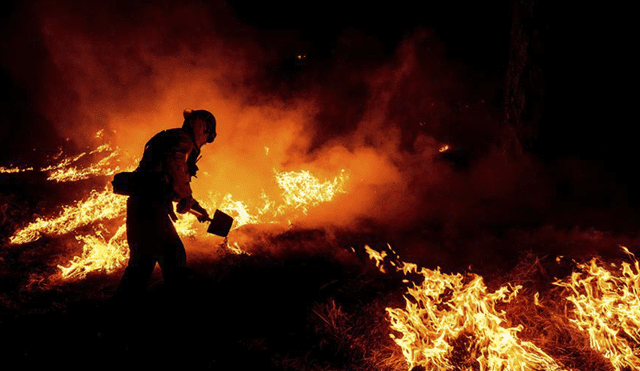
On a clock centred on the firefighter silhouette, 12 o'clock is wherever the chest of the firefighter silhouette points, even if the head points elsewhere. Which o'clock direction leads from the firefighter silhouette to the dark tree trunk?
The dark tree trunk is roughly at 10 o'clock from the firefighter silhouette.

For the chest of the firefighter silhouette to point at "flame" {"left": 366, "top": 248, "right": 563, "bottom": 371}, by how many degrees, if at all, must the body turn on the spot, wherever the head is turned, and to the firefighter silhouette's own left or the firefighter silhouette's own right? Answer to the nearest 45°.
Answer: approximately 45° to the firefighter silhouette's own right

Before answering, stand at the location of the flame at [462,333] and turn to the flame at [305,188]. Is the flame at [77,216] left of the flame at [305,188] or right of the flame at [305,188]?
left

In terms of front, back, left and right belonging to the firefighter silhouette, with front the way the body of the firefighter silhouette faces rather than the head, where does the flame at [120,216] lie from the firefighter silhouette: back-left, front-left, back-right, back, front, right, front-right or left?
left

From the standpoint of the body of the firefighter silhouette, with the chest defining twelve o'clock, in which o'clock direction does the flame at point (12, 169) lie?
The flame is roughly at 8 o'clock from the firefighter silhouette.

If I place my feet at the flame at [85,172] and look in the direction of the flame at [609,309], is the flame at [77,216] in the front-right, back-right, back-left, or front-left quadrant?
front-right

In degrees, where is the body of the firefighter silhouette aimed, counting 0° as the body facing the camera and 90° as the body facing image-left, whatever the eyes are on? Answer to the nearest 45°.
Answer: approximately 270°

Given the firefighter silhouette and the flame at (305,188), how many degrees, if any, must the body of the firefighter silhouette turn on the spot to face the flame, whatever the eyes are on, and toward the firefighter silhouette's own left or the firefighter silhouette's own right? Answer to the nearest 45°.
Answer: approximately 45° to the firefighter silhouette's own left

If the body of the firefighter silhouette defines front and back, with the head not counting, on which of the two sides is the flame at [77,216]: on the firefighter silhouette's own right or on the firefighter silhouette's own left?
on the firefighter silhouette's own left

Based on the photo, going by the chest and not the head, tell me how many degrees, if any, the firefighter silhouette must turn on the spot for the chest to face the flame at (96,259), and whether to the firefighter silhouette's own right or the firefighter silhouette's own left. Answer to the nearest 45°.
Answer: approximately 135° to the firefighter silhouette's own left

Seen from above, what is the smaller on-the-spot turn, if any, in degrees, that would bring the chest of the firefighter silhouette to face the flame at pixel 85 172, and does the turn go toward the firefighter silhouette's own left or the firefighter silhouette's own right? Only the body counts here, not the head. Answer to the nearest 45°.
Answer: approximately 90° to the firefighter silhouette's own left

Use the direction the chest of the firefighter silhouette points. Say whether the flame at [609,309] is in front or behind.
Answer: in front
